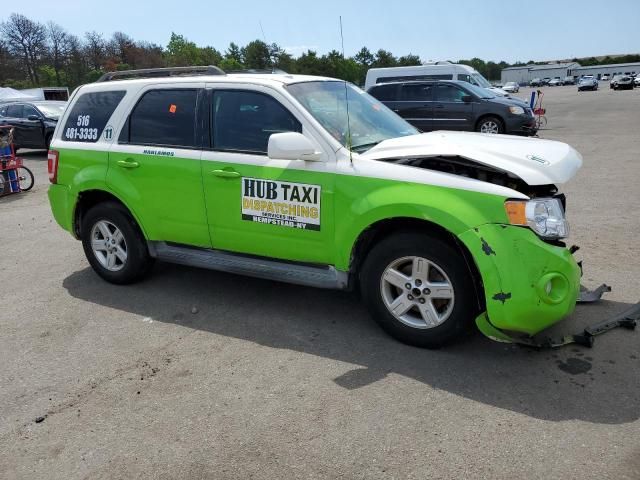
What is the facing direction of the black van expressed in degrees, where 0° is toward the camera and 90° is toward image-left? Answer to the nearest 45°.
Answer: approximately 315°

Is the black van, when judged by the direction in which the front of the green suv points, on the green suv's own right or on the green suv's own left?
on the green suv's own left

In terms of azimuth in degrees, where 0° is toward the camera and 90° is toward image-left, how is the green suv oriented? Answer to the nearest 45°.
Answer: approximately 315°
